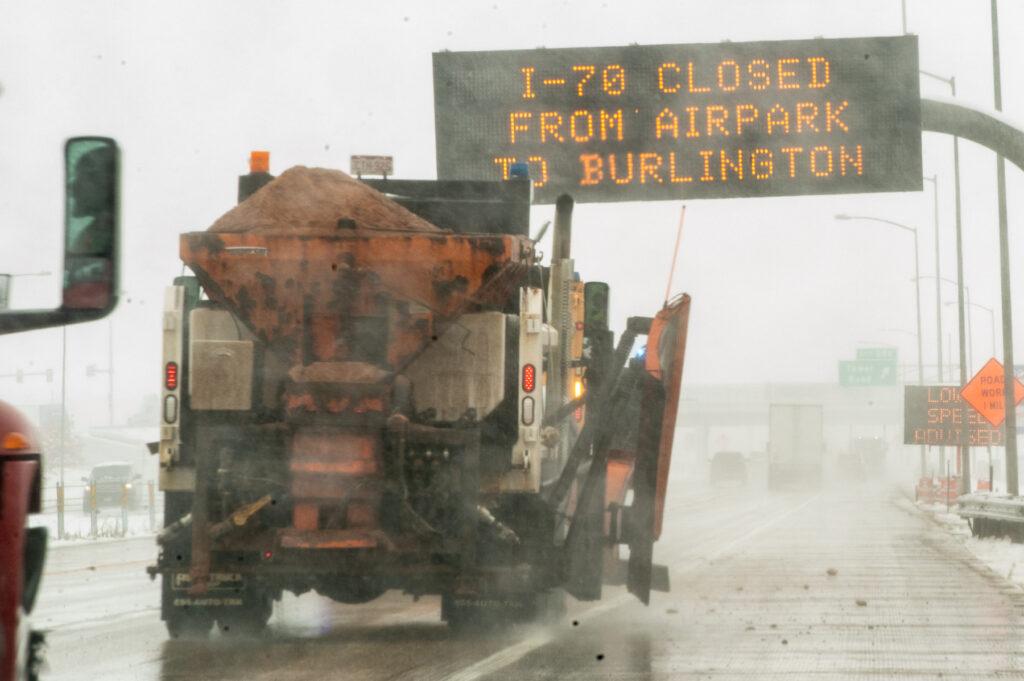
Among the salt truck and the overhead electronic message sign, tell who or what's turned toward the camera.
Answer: the overhead electronic message sign

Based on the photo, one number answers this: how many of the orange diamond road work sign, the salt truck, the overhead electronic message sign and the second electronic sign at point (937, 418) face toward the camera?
3

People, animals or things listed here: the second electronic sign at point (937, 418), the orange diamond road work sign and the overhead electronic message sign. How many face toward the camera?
3

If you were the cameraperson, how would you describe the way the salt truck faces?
facing away from the viewer

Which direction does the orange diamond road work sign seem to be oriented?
toward the camera

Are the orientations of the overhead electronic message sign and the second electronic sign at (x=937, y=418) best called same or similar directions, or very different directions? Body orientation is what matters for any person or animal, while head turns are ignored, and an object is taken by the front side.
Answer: same or similar directions

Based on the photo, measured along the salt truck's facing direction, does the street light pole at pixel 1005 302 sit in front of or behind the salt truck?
in front

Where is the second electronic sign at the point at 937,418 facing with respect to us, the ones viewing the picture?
facing the viewer

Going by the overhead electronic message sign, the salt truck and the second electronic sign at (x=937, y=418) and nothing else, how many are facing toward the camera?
2

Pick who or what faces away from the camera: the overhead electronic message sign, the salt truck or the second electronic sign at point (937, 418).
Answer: the salt truck

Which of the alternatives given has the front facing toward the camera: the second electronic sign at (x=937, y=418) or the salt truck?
the second electronic sign

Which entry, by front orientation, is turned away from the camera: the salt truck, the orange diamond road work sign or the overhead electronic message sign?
the salt truck

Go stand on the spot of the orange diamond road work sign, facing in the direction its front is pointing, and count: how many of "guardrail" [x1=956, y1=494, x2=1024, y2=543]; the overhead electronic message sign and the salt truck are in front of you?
3

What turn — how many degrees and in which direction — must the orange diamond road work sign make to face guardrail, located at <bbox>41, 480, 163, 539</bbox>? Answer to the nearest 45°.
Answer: approximately 90° to its right

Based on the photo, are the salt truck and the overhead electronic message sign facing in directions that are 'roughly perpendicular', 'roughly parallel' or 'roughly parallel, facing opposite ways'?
roughly parallel, facing opposite ways

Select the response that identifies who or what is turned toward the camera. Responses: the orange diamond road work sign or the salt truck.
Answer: the orange diamond road work sign
